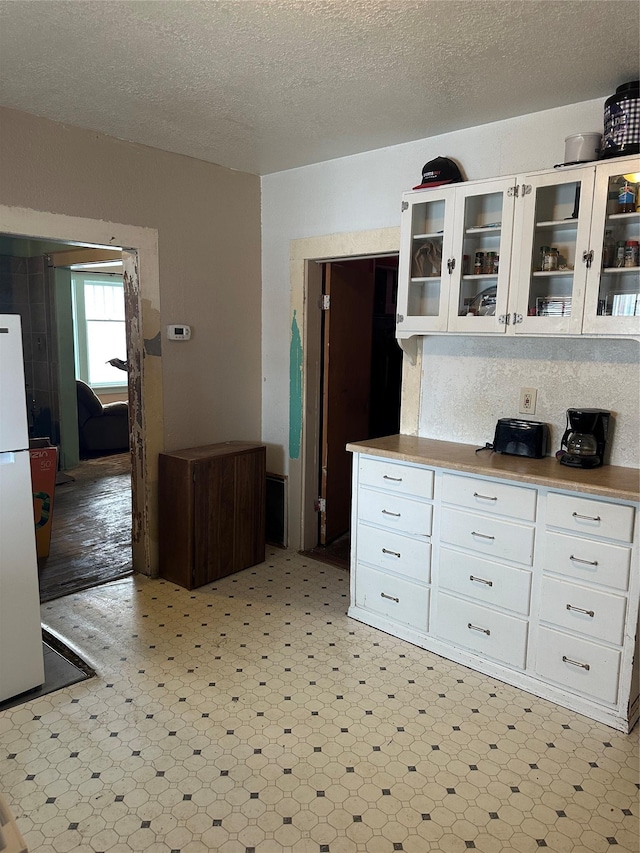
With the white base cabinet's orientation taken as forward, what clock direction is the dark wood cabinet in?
The dark wood cabinet is roughly at 2 o'clock from the white base cabinet.

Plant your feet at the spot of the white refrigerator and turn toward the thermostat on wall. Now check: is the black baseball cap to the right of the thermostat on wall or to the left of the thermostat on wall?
right

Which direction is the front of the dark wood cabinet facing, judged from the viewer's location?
facing the viewer and to the right of the viewer

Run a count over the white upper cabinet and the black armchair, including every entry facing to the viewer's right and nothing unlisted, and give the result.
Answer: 1

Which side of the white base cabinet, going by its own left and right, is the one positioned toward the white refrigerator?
front

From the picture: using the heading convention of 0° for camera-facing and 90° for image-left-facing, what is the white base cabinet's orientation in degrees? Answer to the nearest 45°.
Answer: approximately 45°

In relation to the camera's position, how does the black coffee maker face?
facing the viewer and to the left of the viewer

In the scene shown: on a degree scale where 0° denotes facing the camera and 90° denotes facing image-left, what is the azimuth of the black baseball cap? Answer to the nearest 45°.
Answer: approximately 45°

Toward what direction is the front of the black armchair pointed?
to the viewer's right

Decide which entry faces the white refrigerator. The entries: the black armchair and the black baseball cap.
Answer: the black baseball cap

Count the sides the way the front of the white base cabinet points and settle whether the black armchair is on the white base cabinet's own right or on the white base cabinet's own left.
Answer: on the white base cabinet's own right
